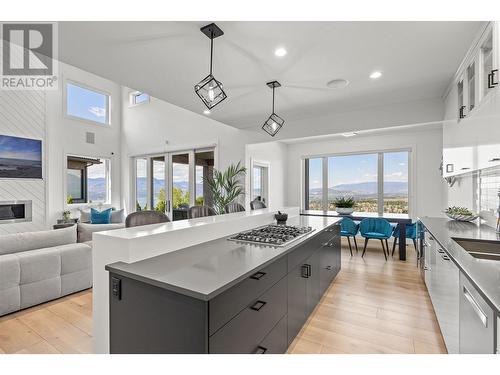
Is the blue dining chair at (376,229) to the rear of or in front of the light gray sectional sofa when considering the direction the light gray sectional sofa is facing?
to the rear

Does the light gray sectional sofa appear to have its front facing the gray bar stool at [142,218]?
no

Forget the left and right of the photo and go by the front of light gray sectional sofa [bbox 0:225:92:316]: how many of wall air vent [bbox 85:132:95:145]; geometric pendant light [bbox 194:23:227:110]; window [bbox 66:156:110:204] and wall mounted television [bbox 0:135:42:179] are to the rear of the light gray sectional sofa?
1

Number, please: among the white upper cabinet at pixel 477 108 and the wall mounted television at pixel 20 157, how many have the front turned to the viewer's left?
1

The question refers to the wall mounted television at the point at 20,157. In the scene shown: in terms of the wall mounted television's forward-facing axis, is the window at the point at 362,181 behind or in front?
in front

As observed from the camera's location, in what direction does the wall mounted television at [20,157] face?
facing the viewer and to the right of the viewer

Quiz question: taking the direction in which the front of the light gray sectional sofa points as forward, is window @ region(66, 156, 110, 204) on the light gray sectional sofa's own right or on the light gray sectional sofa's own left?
on the light gray sectional sofa's own right

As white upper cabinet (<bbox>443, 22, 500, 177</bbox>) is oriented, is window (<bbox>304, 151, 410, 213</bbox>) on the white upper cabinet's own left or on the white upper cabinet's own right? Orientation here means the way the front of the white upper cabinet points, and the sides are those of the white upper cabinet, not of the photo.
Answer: on the white upper cabinet's own right

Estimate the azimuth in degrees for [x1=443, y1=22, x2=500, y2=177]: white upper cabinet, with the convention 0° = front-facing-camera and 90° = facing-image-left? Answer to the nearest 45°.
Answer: approximately 90°

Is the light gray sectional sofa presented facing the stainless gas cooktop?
no

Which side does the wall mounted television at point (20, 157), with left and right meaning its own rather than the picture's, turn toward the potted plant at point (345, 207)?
front

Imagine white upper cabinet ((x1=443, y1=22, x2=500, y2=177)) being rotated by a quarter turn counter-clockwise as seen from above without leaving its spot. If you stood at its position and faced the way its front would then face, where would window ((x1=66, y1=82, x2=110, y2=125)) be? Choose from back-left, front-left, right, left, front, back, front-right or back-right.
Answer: right

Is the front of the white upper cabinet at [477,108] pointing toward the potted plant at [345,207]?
no

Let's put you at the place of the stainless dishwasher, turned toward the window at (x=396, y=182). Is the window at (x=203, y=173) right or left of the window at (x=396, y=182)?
left

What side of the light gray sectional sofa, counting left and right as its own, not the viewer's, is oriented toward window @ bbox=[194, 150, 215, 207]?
right

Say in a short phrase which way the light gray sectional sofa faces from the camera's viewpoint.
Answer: facing away from the viewer and to the left of the viewer

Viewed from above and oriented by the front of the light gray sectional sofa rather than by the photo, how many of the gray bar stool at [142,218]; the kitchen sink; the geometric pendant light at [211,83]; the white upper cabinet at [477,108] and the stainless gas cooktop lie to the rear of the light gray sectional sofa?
5

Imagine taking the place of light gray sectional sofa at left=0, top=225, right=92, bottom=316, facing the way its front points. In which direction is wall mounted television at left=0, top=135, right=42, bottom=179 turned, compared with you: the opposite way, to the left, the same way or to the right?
the opposite way
